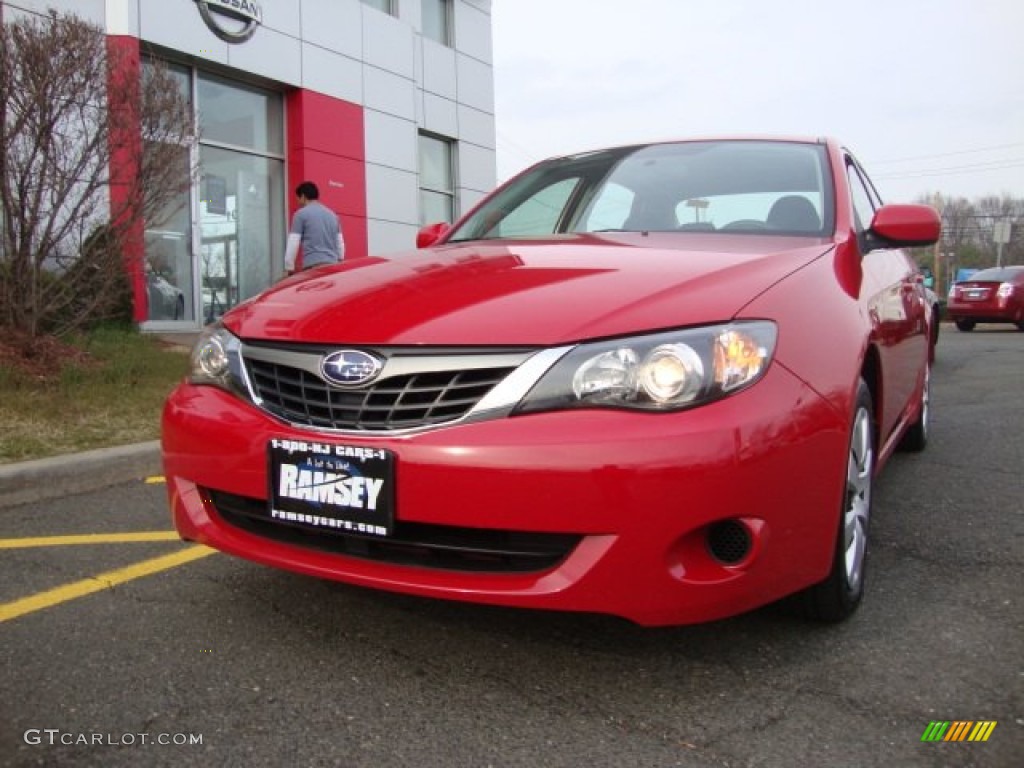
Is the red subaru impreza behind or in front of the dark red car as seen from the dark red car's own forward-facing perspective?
behind

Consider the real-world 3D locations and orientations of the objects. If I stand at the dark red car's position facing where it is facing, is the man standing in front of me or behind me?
behind

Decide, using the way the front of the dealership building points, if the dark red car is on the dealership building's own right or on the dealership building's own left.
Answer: on the dealership building's own left

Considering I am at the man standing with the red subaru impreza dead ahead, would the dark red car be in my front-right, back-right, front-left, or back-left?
back-left

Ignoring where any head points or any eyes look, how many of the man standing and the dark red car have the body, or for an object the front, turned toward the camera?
0

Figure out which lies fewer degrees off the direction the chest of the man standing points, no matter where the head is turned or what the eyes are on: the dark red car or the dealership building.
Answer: the dealership building

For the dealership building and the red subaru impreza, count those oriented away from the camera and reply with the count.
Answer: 0

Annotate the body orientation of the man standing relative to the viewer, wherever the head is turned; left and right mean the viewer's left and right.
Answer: facing away from the viewer and to the left of the viewer

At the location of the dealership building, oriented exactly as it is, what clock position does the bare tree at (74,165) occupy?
The bare tree is roughly at 2 o'clock from the dealership building.

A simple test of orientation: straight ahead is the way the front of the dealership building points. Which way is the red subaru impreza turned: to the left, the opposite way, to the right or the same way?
to the right

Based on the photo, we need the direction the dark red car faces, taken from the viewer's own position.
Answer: facing away from the viewer and to the right of the viewer

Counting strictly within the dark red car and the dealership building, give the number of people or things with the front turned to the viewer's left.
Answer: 0

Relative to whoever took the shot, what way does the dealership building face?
facing the viewer and to the right of the viewer
